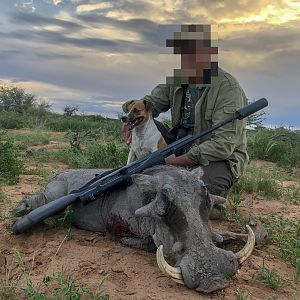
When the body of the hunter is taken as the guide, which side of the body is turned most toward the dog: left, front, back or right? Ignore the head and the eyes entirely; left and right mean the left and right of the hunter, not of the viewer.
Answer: right

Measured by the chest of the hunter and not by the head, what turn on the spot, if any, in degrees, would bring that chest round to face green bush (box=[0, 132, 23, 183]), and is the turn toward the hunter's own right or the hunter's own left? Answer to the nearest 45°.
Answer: approximately 90° to the hunter's own right

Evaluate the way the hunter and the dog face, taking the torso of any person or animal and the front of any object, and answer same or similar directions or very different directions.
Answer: same or similar directions

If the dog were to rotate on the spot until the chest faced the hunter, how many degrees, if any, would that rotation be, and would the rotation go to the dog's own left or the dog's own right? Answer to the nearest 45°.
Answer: approximately 90° to the dog's own left

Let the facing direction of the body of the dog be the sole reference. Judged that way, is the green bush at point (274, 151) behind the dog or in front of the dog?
behind

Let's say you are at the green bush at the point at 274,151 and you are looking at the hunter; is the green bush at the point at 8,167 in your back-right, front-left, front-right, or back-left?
front-right

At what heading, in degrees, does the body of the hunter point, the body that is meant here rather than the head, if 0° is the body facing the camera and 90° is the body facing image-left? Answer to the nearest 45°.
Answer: approximately 45°

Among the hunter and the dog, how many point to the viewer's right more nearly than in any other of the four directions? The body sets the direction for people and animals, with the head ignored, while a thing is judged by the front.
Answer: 0

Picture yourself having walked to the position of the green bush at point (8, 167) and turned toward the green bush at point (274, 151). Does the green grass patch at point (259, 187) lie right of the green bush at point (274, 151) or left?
right

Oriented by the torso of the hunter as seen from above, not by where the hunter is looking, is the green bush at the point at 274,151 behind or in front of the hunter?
behind
